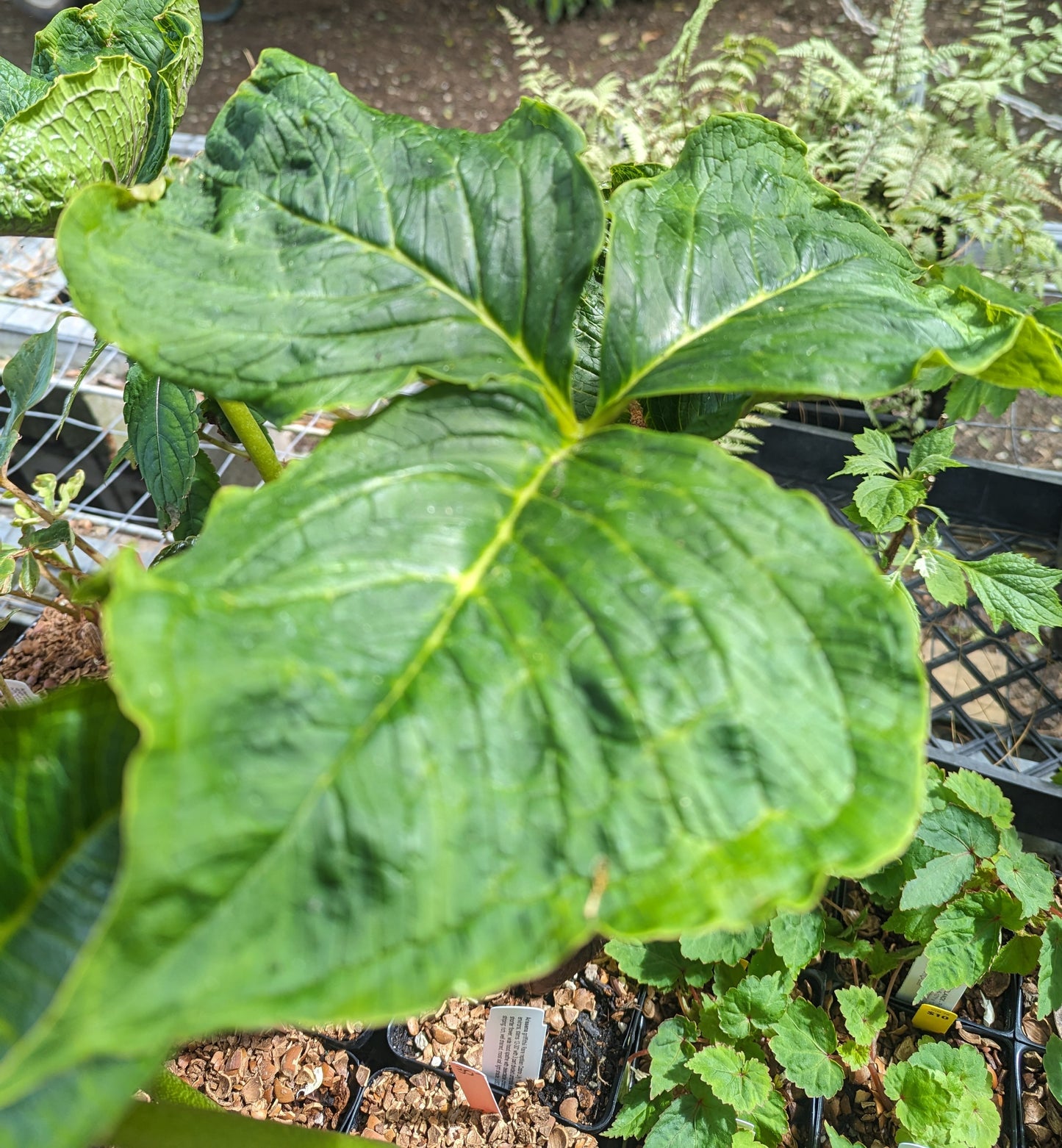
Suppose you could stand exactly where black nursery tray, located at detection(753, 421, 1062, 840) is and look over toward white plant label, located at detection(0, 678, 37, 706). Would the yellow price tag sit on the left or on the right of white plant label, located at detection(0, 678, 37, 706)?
left

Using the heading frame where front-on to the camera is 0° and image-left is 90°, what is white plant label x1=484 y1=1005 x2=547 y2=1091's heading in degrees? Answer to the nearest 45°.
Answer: approximately 0°

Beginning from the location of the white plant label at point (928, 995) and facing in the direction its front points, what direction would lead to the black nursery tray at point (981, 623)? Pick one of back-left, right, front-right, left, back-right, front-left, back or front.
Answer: back

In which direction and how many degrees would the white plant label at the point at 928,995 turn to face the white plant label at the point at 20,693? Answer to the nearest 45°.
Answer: approximately 90° to its right

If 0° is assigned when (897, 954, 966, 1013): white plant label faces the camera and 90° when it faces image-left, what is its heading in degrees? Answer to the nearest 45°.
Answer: approximately 0°

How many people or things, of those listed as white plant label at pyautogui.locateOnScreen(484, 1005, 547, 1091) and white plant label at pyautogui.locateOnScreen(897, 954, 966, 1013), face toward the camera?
2
